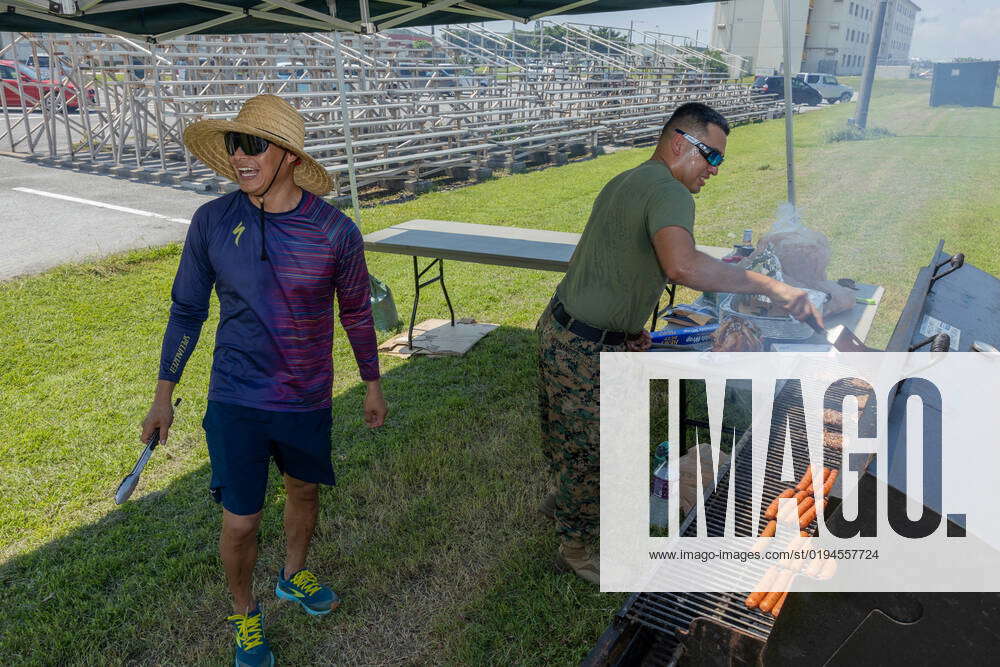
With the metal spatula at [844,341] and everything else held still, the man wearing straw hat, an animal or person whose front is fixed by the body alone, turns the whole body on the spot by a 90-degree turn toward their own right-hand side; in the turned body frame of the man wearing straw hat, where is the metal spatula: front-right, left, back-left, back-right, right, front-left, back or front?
back

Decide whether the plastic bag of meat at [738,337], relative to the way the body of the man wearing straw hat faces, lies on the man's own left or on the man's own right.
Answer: on the man's own left

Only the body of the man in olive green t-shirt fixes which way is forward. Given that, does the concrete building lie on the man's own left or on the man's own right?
on the man's own left

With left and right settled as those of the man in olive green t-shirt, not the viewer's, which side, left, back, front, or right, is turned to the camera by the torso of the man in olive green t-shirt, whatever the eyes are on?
right

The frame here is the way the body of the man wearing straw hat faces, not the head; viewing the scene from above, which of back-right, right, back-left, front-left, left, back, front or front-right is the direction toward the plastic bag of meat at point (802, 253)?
left

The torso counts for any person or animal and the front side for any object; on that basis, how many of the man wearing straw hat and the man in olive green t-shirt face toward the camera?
1

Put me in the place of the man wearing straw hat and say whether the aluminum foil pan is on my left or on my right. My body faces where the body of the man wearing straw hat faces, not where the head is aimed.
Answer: on my left

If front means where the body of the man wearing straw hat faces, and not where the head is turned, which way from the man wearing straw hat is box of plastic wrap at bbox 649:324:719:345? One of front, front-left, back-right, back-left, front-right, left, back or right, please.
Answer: left

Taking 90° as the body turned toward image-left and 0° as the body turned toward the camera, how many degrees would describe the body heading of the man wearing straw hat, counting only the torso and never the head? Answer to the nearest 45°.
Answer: approximately 0°

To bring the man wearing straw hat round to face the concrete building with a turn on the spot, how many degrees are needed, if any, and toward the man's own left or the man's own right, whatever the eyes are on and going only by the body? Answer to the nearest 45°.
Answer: approximately 135° to the man's own left

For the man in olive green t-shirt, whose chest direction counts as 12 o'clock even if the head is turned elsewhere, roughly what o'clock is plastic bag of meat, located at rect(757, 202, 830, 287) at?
The plastic bag of meat is roughly at 10 o'clock from the man in olive green t-shirt.

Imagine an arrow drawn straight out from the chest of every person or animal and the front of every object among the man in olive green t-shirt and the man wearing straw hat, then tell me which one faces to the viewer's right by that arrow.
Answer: the man in olive green t-shirt
